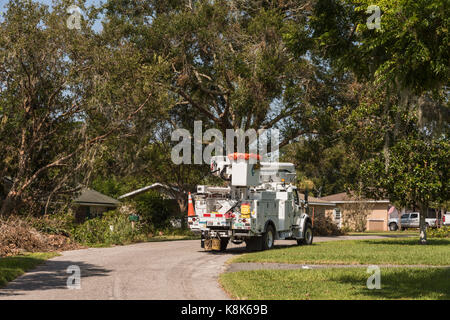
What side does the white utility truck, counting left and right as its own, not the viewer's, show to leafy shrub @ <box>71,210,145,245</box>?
left

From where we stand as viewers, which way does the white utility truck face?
facing away from the viewer and to the right of the viewer

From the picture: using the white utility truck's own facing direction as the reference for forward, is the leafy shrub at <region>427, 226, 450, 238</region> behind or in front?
in front
